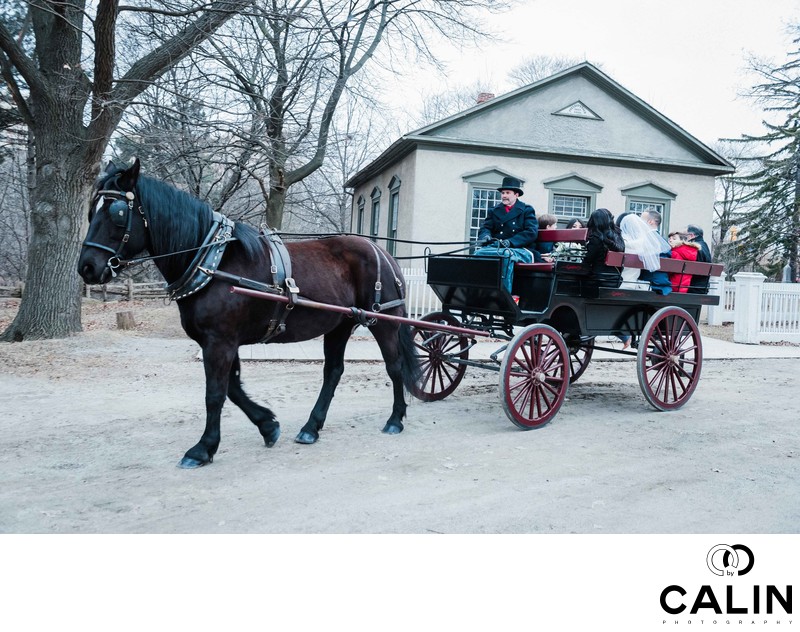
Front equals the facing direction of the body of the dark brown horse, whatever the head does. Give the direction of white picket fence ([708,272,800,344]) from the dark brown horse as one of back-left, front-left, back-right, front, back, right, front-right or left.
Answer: back

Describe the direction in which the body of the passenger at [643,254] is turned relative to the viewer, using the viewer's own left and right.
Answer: facing away from the viewer and to the left of the viewer

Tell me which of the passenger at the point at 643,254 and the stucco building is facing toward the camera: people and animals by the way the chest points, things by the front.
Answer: the stucco building

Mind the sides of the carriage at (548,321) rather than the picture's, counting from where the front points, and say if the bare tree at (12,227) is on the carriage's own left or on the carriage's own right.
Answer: on the carriage's own right

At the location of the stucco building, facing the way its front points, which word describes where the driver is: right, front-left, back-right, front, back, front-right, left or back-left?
front

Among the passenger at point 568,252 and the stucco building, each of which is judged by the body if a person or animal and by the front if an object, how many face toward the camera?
2

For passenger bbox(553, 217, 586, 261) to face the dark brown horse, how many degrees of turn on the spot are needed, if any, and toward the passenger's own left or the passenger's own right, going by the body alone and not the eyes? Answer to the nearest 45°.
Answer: approximately 45° to the passenger's own right

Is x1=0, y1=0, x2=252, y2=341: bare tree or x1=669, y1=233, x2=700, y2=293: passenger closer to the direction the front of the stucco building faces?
the passenger

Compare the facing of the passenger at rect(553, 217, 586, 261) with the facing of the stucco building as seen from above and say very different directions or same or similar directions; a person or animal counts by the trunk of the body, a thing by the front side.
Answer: same or similar directions

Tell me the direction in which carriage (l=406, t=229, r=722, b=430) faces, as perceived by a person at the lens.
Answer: facing the viewer and to the left of the viewer

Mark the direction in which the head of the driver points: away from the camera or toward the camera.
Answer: toward the camera

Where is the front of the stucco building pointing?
toward the camera

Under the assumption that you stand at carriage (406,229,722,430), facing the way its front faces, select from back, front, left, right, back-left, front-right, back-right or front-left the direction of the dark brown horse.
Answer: front
